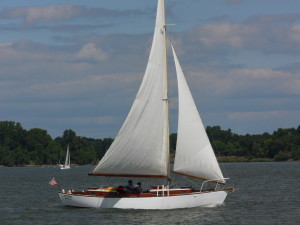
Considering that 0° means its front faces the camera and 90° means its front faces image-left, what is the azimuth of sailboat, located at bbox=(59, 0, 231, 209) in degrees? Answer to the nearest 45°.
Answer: approximately 270°
